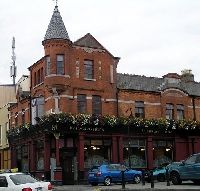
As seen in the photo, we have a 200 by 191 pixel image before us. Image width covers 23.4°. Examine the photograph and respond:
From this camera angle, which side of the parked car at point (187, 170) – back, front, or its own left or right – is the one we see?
left

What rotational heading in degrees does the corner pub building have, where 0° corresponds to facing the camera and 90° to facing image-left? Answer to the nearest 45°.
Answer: approximately 0°

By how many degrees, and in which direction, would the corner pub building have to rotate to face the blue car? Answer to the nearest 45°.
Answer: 0° — it already faces it

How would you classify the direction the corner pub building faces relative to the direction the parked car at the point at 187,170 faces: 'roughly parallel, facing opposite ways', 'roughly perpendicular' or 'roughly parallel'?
roughly perpendicular

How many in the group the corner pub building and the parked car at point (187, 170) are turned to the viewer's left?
1

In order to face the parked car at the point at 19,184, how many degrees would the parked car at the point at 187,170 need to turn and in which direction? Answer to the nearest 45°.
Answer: approximately 45° to its left

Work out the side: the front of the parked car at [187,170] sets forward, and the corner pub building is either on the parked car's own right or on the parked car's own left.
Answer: on the parked car's own right
